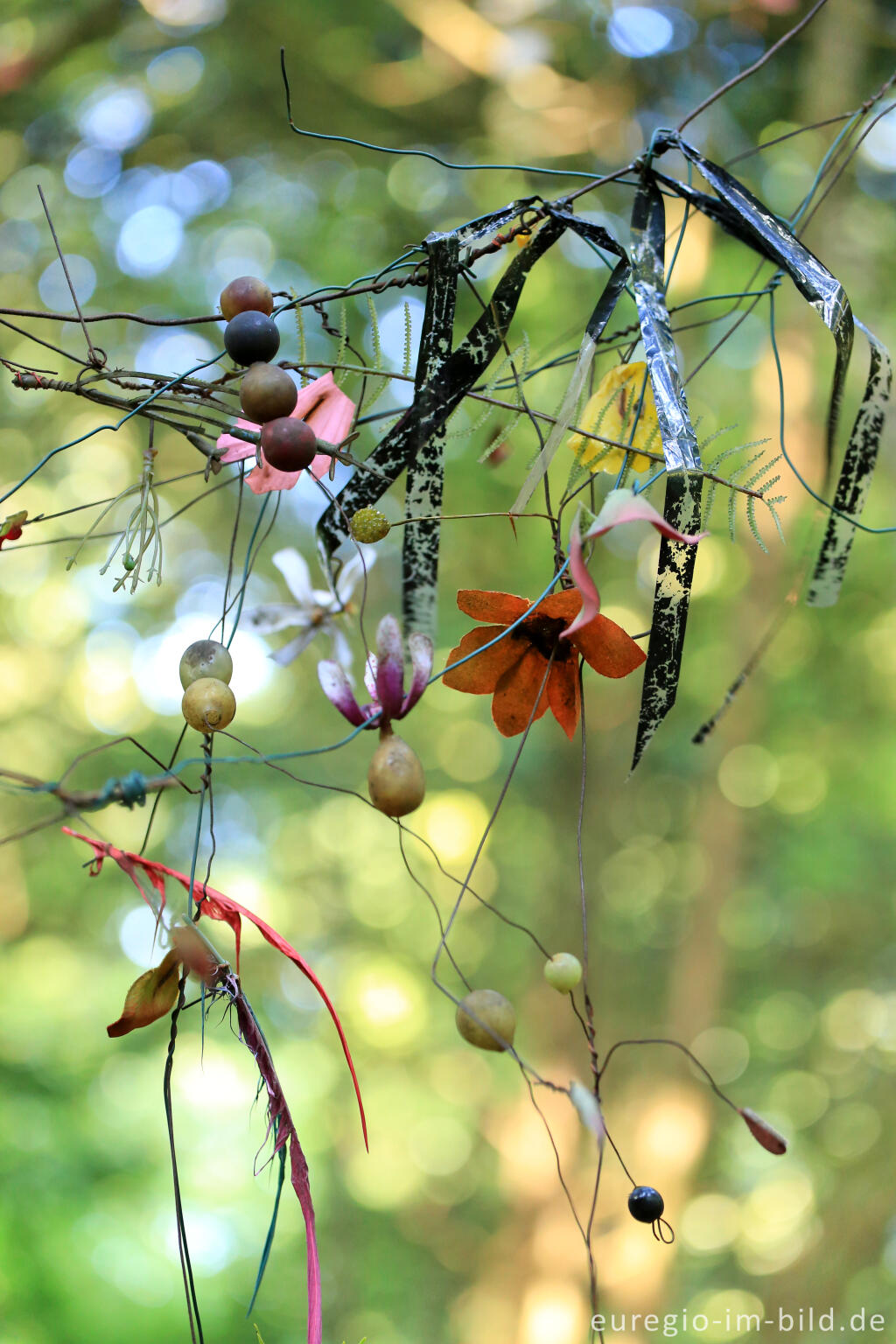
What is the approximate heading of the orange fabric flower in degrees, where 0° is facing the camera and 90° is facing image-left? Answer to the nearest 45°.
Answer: approximately 0°
